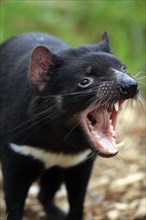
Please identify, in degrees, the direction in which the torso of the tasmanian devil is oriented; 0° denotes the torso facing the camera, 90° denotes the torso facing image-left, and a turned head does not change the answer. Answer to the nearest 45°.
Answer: approximately 315°
